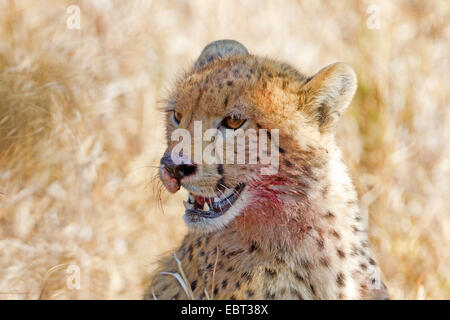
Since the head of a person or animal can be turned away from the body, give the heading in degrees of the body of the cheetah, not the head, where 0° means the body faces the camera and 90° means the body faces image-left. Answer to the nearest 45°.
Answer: approximately 45°
